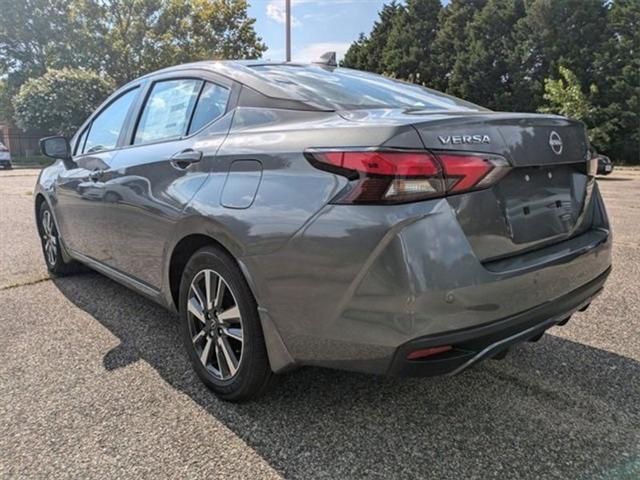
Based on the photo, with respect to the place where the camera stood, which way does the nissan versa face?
facing away from the viewer and to the left of the viewer

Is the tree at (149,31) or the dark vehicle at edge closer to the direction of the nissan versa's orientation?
the tree

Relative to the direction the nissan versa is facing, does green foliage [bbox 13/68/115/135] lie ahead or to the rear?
ahead

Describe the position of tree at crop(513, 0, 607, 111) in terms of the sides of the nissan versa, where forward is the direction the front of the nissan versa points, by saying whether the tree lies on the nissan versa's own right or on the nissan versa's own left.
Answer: on the nissan versa's own right

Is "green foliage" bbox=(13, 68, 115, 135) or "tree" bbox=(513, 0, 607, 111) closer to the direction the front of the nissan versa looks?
the green foliage

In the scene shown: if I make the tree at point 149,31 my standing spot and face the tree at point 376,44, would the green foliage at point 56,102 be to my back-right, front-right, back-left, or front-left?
back-right

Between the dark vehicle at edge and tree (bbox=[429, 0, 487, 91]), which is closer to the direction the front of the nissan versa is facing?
the tree

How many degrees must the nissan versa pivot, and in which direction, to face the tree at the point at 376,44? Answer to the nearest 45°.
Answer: approximately 45° to its right

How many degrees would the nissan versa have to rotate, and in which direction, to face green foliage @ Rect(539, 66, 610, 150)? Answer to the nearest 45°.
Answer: approximately 90° to its right
